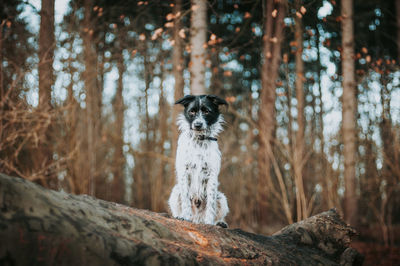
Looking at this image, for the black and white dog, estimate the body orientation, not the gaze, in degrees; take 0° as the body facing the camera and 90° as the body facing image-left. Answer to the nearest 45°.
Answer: approximately 0°

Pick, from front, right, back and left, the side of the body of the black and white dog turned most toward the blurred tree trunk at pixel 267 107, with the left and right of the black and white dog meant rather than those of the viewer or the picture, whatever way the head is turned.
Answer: back

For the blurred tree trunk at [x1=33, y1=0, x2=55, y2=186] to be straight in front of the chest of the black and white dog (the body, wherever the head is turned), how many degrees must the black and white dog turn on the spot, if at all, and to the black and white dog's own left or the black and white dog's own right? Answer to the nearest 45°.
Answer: approximately 135° to the black and white dog's own right

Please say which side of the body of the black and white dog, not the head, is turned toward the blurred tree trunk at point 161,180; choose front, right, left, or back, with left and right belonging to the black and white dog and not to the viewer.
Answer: back

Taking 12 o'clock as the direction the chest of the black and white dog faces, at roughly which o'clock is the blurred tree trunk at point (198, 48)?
The blurred tree trunk is roughly at 6 o'clock from the black and white dog.
